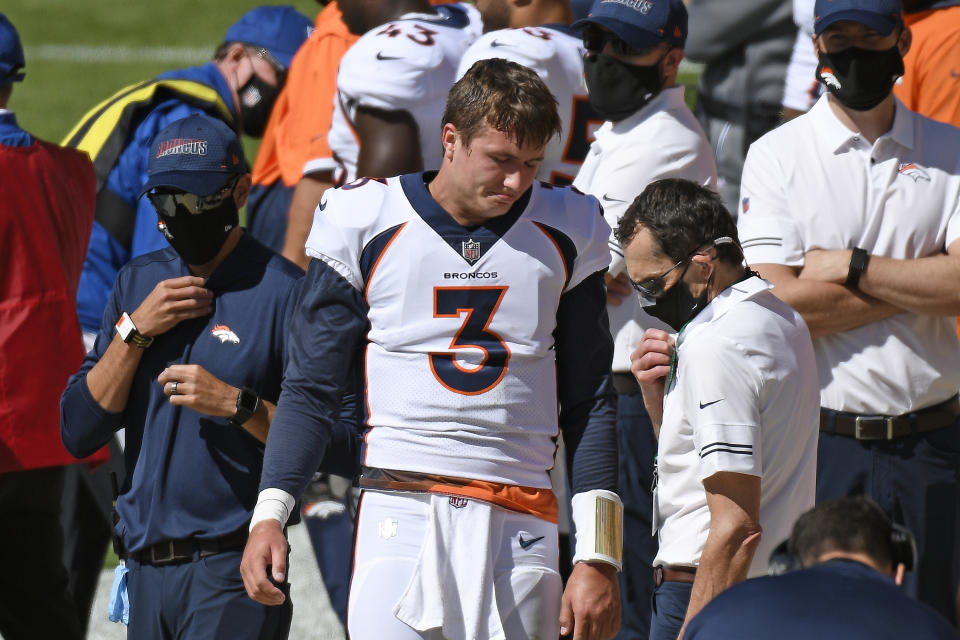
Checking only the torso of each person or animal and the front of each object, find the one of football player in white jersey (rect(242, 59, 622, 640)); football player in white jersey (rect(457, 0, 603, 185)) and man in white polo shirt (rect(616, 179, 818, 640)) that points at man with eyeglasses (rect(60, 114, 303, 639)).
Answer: the man in white polo shirt

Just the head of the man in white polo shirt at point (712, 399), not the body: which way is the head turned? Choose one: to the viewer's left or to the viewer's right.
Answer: to the viewer's left

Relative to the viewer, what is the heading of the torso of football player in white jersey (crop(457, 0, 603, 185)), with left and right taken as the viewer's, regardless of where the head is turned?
facing away from the viewer and to the left of the viewer

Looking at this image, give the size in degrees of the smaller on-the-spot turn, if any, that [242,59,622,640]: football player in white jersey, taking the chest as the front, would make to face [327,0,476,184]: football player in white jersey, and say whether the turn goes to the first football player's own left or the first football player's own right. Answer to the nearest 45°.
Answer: approximately 180°

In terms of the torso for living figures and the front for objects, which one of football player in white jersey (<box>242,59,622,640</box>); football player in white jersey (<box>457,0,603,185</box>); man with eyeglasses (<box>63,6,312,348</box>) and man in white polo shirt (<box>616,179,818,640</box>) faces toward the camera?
football player in white jersey (<box>242,59,622,640</box>)

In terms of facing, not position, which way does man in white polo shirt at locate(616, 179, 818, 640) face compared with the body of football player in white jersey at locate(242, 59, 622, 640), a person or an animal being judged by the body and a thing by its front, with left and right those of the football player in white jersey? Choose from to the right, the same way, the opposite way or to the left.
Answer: to the right

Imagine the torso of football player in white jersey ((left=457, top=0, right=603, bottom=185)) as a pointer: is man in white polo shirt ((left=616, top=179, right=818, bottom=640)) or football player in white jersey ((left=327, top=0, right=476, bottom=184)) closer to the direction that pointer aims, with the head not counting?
the football player in white jersey

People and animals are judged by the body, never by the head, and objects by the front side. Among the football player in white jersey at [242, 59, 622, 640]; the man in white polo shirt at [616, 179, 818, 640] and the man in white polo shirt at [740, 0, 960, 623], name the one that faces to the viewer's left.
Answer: the man in white polo shirt at [616, 179, 818, 640]

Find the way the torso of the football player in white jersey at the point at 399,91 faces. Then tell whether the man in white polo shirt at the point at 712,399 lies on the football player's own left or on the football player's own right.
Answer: on the football player's own left

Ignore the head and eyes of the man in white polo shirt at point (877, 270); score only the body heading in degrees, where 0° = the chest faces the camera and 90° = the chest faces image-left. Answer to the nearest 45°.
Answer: approximately 0°
